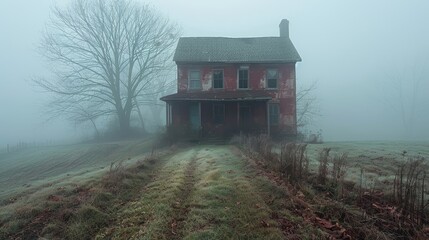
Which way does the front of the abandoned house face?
toward the camera

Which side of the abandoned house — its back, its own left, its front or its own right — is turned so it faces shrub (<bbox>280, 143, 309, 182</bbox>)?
front
